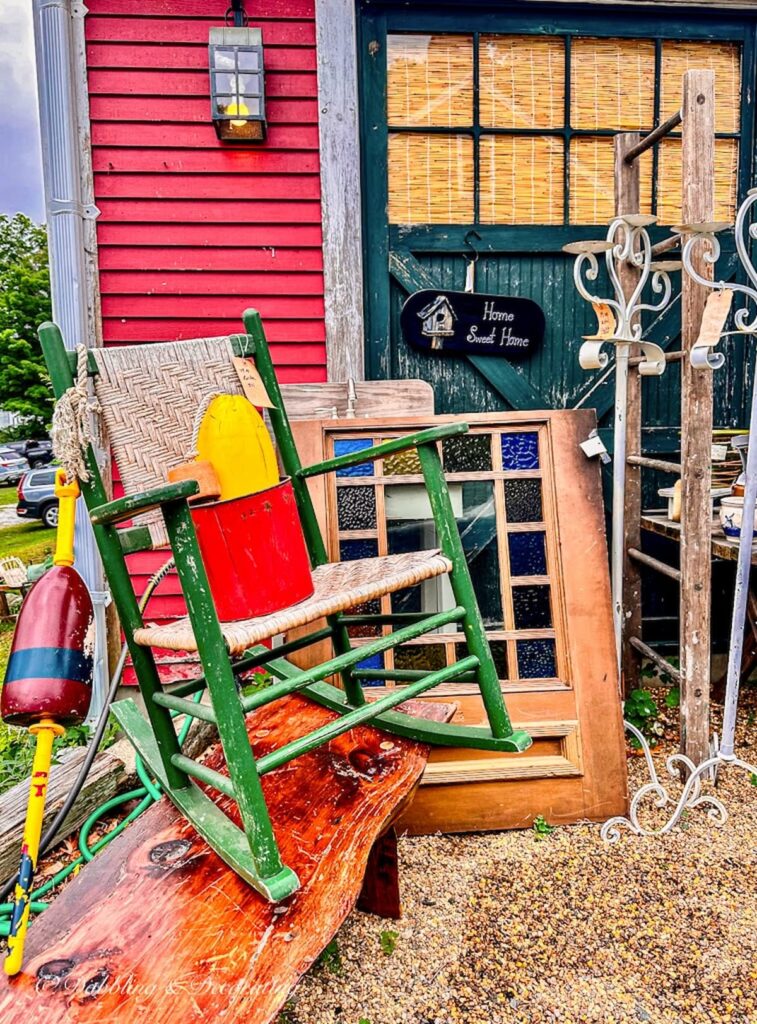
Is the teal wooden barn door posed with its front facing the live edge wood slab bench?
yes

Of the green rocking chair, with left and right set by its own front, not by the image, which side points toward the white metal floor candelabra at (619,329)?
left

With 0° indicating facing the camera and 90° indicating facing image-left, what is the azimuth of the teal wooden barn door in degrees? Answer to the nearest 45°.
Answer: approximately 0°

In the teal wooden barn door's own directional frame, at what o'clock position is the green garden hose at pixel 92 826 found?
The green garden hose is roughly at 1 o'clock from the teal wooden barn door.

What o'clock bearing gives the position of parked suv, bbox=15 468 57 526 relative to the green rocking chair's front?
The parked suv is roughly at 7 o'clock from the green rocking chair.

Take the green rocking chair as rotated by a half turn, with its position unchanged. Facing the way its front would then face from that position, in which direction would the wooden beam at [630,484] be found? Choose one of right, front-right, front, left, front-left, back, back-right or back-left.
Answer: right

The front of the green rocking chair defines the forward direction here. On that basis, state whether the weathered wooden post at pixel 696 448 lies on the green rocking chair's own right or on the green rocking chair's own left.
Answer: on the green rocking chair's own left

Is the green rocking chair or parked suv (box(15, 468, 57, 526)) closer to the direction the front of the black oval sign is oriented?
the green rocking chair

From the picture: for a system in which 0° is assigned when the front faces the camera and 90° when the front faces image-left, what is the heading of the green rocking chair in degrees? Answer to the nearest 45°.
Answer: approximately 315°

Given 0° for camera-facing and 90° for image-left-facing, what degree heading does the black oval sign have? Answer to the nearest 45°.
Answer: approximately 0°
